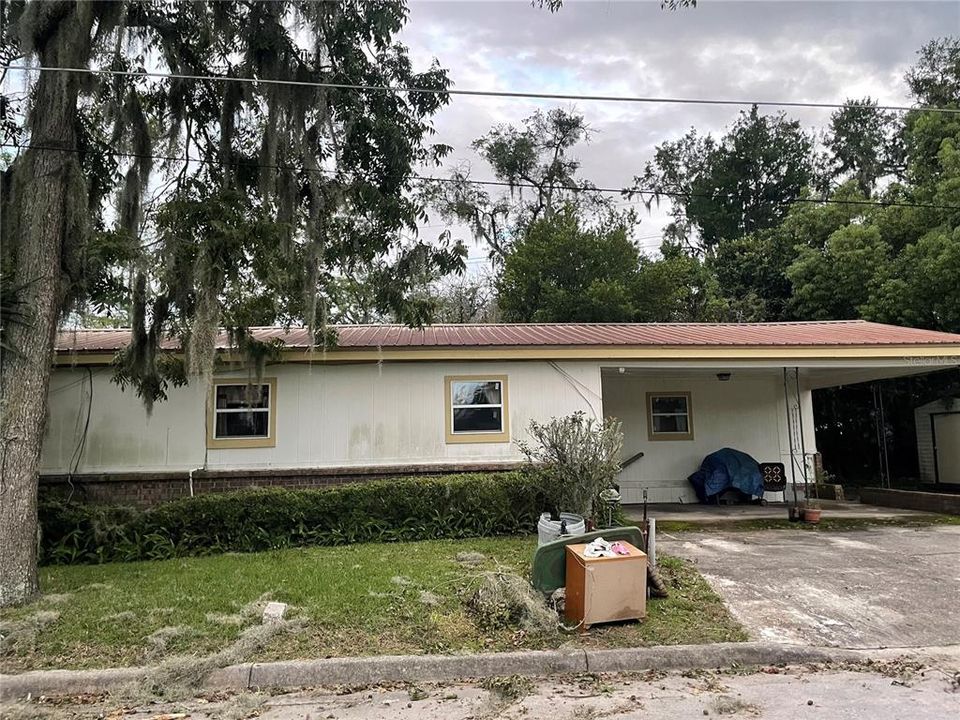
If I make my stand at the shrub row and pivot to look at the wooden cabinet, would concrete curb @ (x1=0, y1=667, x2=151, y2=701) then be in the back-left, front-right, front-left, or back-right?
front-right

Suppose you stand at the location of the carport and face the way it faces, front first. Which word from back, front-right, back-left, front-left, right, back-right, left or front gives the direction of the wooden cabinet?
front

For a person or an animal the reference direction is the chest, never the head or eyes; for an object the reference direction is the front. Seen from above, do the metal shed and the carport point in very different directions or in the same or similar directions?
same or similar directions

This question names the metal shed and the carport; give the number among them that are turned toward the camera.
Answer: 2

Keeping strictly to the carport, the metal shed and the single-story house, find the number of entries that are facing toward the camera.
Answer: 3

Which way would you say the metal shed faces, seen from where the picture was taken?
facing the viewer

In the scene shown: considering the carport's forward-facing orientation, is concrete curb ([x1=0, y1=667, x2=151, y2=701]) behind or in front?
in front

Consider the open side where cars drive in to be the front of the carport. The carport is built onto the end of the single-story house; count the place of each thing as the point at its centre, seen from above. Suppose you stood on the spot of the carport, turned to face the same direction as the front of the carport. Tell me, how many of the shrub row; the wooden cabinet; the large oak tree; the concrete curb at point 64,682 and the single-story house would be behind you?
0

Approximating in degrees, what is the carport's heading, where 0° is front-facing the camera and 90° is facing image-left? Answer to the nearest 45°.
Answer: approximately 0°

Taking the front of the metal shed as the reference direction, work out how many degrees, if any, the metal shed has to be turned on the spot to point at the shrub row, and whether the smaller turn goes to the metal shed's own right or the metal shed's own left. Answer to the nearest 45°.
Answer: approximately 45° to the metal shed's own right

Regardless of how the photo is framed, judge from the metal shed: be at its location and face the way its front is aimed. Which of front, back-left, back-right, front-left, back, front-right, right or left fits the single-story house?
front-right

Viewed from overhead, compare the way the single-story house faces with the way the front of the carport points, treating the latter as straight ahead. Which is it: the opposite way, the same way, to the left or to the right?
the same way

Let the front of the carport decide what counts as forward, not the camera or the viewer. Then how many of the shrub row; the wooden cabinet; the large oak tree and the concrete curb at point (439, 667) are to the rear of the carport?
0

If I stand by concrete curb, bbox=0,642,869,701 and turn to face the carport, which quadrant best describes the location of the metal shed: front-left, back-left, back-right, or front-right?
front-right

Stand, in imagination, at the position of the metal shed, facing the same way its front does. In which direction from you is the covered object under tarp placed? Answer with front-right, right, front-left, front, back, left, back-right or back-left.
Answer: front-right

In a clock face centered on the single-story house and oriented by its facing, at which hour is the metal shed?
The metal shed is roughly at 8 o'clock from the single-story house.

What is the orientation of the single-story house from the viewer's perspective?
toward the camera
